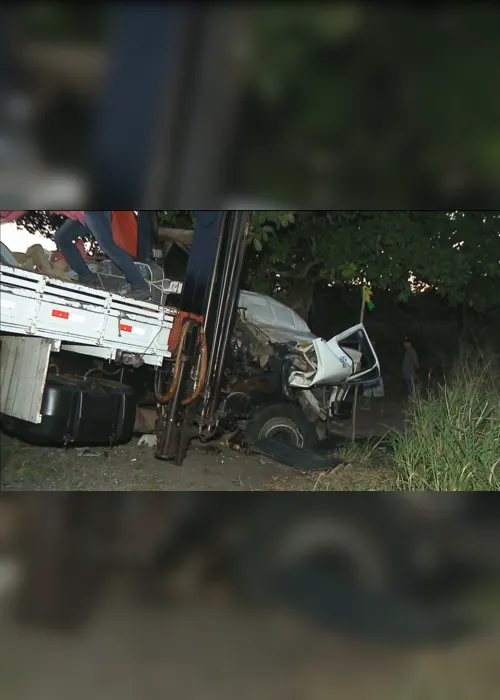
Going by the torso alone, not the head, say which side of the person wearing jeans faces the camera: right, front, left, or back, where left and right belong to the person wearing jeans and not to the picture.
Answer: left
